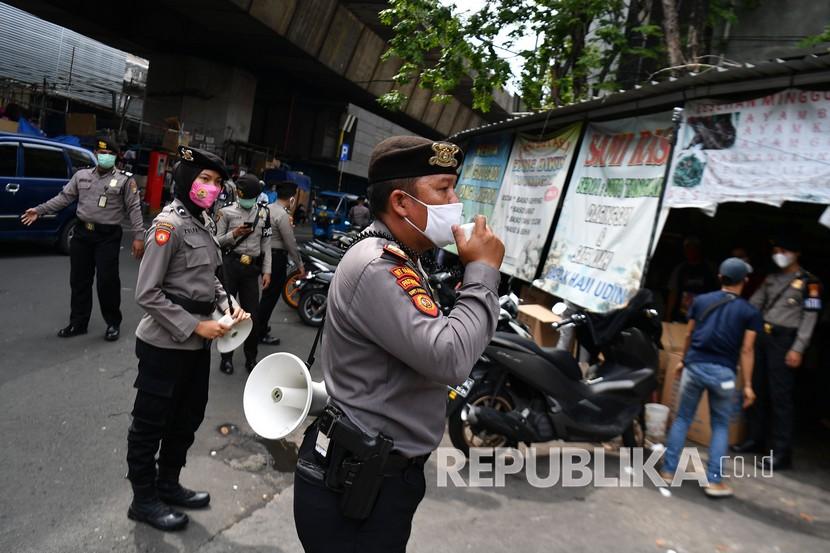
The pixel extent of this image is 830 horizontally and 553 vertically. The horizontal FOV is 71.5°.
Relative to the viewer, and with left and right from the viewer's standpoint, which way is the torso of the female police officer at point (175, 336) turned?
facing the viewer and to the right of the viewer

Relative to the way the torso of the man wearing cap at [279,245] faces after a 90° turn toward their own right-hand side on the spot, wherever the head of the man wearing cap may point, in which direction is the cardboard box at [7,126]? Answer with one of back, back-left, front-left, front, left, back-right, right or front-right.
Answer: back-right

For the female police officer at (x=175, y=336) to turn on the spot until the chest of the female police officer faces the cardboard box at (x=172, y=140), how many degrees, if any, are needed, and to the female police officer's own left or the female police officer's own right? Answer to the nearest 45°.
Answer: approximately 135° to the female police officer's own left

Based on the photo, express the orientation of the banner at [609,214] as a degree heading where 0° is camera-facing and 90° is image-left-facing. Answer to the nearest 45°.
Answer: approximately 45°

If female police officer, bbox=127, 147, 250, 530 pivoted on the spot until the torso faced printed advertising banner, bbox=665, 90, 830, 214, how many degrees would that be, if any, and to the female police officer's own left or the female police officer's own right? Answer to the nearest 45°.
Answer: approximately 45° to the female police officer's own left

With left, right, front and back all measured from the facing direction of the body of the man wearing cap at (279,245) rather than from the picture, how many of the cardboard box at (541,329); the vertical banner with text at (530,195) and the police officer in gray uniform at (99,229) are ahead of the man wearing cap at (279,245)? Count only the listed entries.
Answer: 2

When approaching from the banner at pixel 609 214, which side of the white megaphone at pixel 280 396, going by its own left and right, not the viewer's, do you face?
back

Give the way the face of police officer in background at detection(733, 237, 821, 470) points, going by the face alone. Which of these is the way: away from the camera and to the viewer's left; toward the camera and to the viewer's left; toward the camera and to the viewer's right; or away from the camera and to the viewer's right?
toward the camera and to the viewer's left

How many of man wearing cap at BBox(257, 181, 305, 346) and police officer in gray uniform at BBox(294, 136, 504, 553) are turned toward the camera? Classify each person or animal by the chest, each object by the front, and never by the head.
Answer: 0

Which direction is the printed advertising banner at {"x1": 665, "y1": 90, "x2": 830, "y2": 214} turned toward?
toward the camera

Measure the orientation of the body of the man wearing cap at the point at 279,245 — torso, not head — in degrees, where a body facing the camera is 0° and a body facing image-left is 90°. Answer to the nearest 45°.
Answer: approximately 270°
